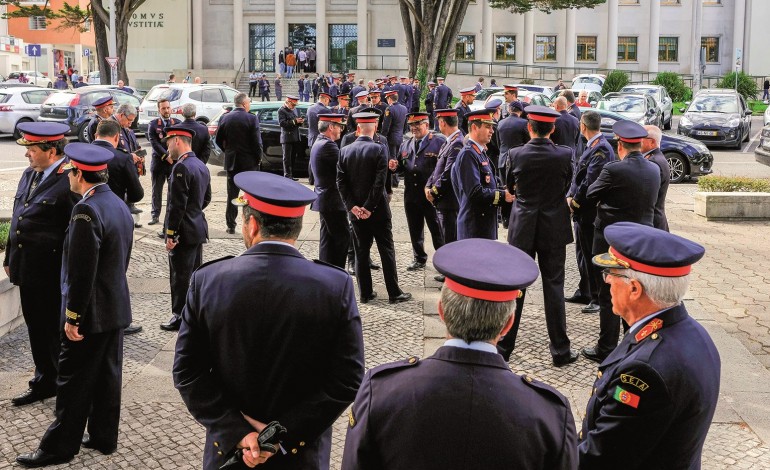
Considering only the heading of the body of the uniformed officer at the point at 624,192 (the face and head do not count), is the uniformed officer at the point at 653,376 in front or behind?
behind

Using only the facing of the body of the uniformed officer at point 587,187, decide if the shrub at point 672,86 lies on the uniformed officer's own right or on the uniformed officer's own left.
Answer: on the uniformed officer's own right

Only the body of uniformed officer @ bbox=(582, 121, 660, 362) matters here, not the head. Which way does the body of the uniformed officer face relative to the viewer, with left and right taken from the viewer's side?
facing away from the viewer and to the left of the viewer

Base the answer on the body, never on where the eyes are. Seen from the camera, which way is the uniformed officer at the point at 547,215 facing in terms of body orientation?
away from the camera

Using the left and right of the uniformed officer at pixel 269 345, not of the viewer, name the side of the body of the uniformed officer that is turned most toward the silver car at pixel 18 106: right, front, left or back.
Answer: front

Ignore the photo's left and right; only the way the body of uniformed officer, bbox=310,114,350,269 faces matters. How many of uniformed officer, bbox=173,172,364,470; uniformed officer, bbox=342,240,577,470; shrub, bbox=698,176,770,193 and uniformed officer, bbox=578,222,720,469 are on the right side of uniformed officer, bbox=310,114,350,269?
3

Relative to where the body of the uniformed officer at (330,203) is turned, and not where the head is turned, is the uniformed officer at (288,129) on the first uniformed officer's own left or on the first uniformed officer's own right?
on the first uniformed officer's own left

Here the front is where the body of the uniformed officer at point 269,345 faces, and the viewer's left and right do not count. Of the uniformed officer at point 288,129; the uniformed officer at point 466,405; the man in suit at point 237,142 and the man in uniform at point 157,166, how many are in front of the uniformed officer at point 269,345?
3

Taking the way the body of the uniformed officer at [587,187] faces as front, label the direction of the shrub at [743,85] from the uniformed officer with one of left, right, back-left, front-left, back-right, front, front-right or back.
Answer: right

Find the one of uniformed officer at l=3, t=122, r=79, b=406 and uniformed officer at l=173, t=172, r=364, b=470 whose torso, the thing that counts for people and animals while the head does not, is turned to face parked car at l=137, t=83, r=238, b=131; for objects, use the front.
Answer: uniformed officer at l=173, t=172, r=364, b=470

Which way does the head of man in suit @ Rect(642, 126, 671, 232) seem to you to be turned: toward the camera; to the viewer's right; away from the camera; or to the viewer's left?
to the viewer's left

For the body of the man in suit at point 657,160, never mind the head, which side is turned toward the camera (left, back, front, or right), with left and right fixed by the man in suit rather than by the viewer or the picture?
left

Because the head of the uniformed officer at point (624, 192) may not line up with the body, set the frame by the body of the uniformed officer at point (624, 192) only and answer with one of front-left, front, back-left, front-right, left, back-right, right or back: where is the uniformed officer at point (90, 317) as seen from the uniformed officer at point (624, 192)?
left

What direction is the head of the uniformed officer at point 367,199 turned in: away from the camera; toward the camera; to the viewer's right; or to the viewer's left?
away from the camera

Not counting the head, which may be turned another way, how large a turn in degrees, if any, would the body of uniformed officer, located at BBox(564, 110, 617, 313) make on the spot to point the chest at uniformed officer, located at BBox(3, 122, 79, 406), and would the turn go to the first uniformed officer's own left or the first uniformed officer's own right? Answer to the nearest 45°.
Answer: approximately 45° to the first uniformed officer's own left

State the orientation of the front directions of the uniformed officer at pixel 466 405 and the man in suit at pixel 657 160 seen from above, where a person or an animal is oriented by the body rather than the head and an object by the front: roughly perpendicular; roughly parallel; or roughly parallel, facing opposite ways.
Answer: roughly perpendicular

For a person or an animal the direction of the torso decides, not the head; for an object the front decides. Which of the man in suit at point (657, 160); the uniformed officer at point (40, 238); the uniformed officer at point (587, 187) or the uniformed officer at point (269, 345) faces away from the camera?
the uniformed officer at point (269, 345)
